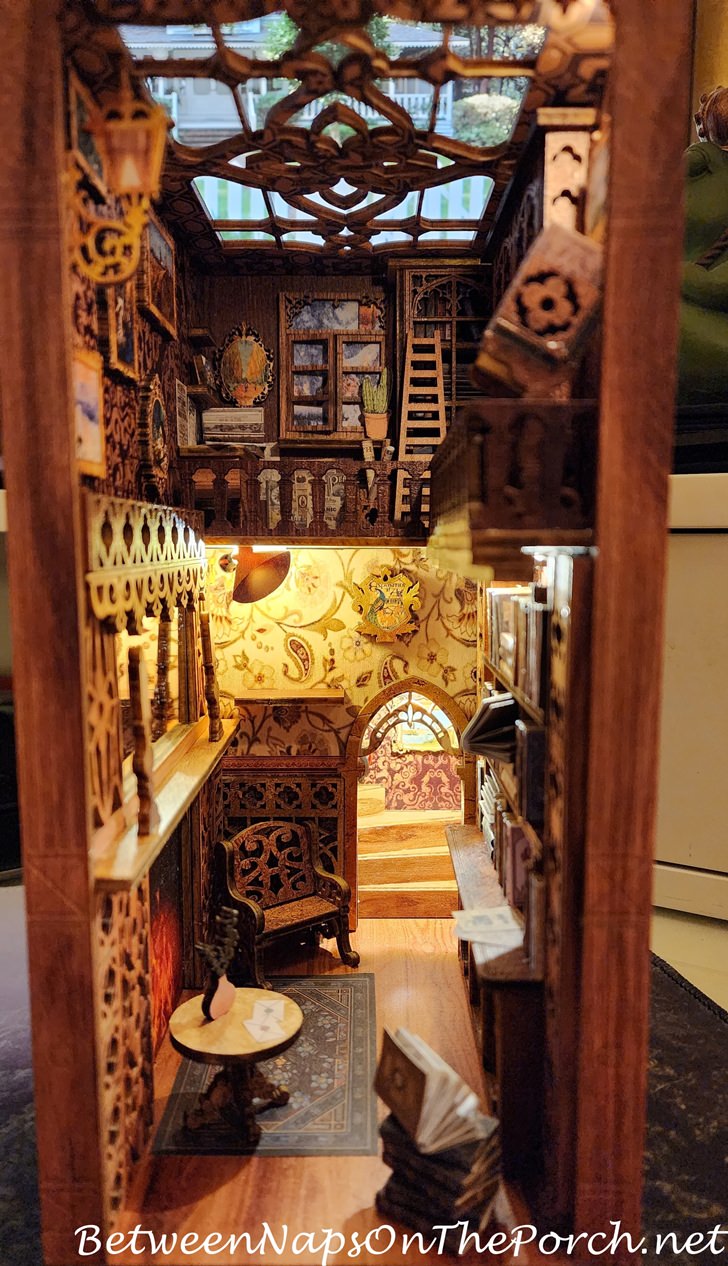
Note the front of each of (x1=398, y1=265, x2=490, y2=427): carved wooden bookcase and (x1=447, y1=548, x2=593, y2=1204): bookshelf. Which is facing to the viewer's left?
the bookshelf

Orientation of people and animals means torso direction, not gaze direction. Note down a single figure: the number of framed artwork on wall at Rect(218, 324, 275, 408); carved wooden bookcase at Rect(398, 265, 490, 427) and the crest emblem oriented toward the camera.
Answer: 3

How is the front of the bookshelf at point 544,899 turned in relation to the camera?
facing to the left of the viewer

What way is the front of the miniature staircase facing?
toward the camera

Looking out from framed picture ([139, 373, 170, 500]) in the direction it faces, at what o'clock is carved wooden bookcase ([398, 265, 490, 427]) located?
The carved wooden bookcase is roughly at 11 o'clock from the framed picture.

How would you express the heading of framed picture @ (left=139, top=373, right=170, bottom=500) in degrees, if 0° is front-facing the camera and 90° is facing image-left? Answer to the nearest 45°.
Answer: approximately 270°

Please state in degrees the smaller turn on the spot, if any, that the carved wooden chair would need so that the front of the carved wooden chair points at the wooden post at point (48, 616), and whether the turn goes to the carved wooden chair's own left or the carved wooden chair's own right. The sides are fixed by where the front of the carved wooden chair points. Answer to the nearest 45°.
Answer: approximately 45° to the carved wooden chair's own right

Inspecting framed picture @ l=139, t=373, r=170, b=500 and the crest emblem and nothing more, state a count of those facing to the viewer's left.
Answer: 0

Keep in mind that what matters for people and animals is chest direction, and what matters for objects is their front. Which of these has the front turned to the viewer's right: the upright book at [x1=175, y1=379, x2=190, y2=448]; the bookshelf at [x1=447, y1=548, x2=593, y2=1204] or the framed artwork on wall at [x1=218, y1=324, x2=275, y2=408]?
the upright book

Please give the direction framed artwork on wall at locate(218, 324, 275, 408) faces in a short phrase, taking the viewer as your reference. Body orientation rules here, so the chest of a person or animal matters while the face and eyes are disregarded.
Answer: facing the viewer

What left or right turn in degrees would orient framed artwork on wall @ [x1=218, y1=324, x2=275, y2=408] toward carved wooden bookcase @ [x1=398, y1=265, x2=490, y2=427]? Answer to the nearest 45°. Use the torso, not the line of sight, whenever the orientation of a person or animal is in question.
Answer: approximately 90° to its left

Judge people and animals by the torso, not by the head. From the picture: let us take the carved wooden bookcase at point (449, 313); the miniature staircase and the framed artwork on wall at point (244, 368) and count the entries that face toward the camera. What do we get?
3

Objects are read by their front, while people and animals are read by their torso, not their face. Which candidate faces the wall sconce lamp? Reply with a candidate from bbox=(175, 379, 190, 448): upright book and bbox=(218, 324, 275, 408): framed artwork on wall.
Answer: the framed artwork on wall

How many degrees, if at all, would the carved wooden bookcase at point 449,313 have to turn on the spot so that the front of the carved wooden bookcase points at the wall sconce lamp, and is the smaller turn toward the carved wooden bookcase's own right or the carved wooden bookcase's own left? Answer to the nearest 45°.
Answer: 0° — it already faces it

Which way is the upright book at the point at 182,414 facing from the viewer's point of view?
to the viewer's right
